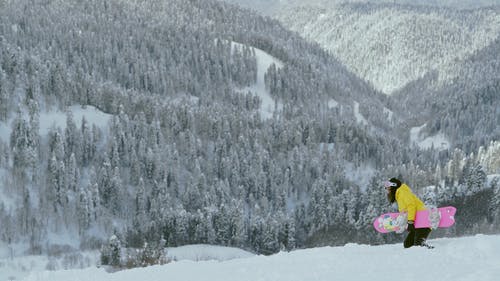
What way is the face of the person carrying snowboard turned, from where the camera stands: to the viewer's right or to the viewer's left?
to the viewer's left

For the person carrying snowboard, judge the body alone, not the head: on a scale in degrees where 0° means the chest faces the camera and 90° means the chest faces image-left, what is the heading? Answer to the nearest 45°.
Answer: approximately 90°
